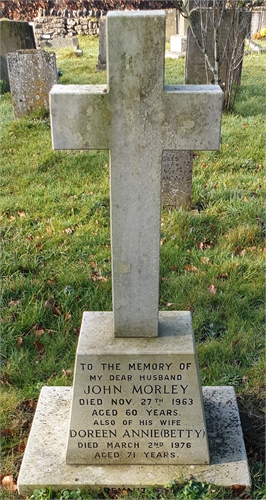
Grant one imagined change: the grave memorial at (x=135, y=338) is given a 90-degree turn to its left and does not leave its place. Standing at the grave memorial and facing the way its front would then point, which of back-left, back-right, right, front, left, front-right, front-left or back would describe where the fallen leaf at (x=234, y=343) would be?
front-left

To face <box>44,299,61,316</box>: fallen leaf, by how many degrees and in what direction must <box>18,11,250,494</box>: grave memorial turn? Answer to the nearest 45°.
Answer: approximately 135° to its right

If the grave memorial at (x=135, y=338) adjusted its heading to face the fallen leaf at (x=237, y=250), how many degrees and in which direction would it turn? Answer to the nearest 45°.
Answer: approximately 135° to its left

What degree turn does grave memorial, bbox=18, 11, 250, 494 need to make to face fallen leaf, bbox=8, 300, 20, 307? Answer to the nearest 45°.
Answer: approximately 135° to its right

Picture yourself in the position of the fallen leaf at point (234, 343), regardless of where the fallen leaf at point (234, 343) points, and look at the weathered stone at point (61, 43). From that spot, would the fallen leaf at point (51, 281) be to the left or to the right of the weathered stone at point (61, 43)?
left

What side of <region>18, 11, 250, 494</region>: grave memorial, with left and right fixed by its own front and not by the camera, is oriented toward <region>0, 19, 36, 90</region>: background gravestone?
back

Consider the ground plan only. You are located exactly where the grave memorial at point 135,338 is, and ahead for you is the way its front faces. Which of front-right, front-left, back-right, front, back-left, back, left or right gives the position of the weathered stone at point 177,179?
back

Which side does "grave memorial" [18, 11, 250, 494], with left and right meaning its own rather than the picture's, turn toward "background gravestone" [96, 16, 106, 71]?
back

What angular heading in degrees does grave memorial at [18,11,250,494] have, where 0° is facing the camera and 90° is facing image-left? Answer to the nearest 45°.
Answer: approximately 0°

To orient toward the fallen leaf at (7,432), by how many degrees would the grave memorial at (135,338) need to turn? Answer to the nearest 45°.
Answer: approximately 90° to its right

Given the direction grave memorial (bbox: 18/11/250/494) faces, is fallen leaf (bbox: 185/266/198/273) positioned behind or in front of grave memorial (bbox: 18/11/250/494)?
behind
